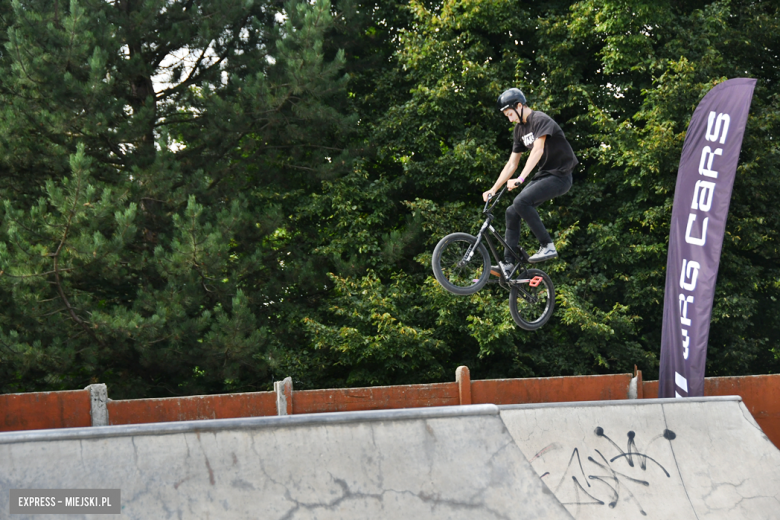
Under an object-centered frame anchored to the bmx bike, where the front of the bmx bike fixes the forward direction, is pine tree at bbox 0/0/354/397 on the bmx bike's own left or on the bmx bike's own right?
on the bmx bike's own right

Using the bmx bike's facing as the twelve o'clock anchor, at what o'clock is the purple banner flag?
The purple banner flag is roughly at 6 o'clock from the bmx bike.

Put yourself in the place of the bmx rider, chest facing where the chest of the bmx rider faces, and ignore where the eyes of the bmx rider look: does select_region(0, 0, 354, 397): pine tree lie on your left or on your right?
on your right

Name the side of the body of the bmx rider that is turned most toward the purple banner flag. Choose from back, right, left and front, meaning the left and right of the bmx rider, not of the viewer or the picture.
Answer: back

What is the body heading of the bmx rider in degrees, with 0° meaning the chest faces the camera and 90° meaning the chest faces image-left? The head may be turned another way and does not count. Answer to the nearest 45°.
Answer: approximately 45°

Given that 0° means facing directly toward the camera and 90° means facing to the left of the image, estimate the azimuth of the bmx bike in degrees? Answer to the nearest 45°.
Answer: approximately 45°
